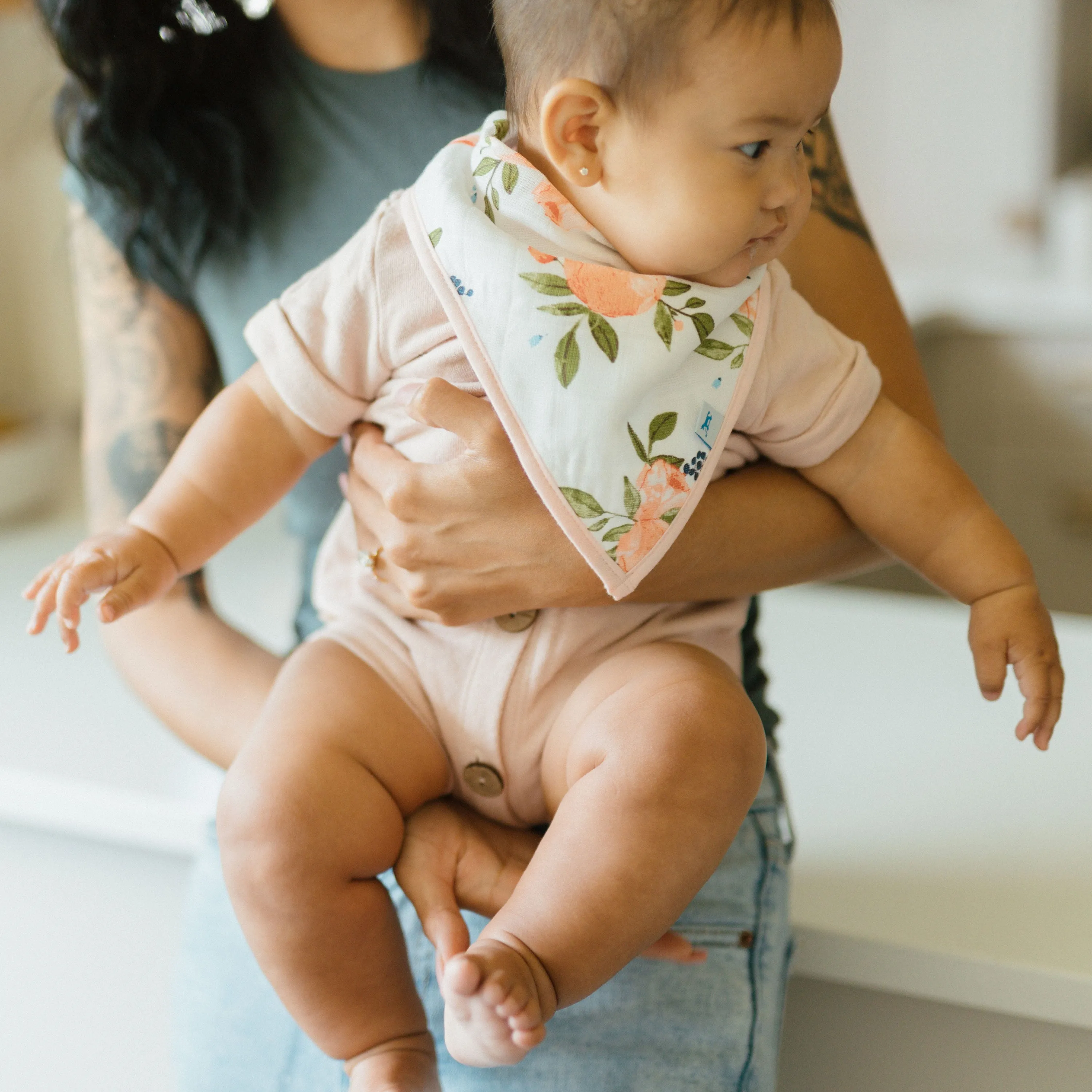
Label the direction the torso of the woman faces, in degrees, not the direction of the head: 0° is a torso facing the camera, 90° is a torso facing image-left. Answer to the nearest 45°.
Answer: approximately 0°

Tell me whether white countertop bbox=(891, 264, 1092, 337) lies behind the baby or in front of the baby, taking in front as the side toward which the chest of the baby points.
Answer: behind

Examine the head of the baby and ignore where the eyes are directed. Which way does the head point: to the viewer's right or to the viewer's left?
to the viewer's right

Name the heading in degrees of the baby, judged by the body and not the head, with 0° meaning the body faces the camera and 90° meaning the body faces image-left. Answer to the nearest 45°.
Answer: approximately 0°

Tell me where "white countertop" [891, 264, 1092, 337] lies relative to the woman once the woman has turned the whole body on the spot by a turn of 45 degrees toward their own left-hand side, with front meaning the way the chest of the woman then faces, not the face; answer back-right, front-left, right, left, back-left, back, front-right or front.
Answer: left
